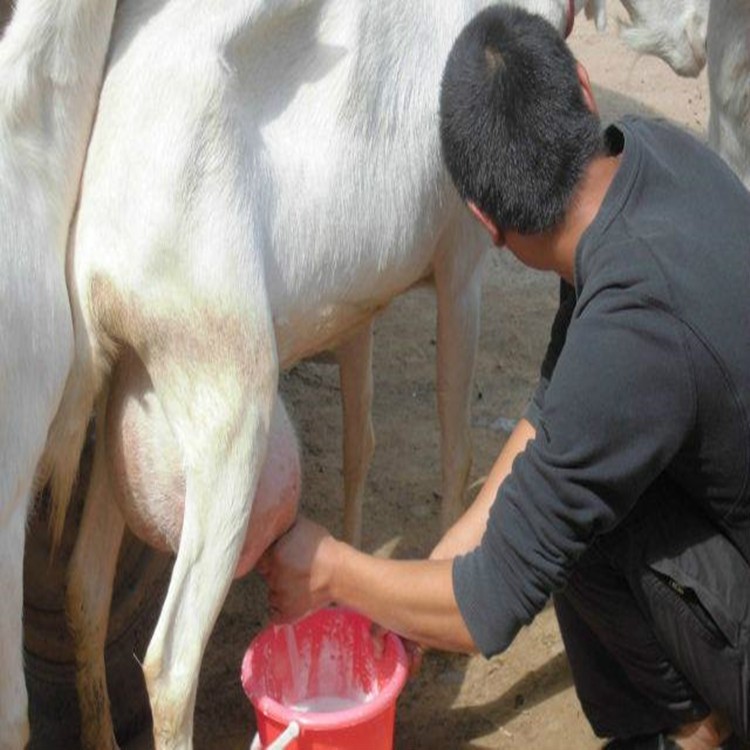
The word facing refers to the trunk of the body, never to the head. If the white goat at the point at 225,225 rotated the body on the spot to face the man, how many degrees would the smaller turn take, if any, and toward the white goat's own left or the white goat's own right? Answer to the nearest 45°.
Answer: approximately 90° to the white goat's own right

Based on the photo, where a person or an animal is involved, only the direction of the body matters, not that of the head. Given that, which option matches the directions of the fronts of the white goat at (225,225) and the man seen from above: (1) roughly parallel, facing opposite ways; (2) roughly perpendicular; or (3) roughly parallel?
roughly perpendicular

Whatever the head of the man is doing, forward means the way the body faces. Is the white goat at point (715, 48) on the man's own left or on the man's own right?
on the man's own right

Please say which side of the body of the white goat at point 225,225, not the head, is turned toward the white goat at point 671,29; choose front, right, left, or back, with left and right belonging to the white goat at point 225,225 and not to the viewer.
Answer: front

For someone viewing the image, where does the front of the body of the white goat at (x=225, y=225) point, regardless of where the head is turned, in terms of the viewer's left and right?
facing away from the viewer and to the right of the viewer

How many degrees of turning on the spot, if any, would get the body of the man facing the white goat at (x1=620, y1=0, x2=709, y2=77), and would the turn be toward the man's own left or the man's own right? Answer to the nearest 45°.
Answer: approximately 45° to the man's own right

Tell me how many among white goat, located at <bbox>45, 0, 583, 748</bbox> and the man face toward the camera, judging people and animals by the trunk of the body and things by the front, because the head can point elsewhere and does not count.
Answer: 0

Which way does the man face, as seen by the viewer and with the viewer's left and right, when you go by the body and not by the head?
facing away from the viewer and to the left of the viewer

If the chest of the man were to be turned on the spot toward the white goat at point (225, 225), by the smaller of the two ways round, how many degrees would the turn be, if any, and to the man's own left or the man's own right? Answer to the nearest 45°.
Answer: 0° — they already face it

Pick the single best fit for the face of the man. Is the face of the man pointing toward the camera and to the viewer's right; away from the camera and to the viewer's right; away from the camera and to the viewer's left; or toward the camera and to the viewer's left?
away from the camera and to the viewer's left

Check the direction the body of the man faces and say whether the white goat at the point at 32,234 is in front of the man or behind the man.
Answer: in front
